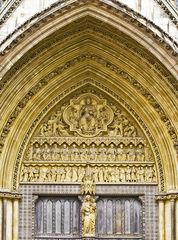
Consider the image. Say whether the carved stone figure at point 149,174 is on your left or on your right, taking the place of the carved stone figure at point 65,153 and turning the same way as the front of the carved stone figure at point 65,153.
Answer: on your left

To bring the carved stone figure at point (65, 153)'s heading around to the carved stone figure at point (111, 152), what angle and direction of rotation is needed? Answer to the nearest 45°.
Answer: approximately 90° to its left

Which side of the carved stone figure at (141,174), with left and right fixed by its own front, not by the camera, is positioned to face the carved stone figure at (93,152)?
right

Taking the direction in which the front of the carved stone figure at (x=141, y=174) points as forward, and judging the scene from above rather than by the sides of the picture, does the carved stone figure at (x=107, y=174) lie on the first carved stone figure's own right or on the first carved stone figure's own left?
on the first carved stone figure's own right
